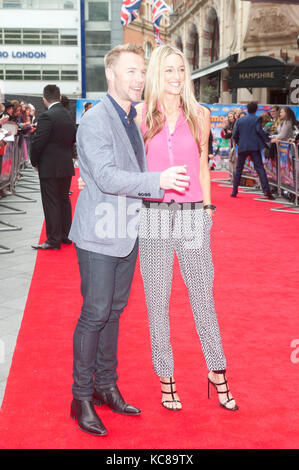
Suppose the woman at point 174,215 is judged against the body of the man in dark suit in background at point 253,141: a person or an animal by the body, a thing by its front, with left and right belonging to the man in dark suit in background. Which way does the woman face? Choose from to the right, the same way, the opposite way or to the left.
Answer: the opposite way

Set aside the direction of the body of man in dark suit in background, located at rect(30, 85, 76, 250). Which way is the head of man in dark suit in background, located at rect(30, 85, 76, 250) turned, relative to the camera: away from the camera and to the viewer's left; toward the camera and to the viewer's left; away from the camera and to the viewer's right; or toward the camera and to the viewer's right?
away from the camera and to the viewer's left

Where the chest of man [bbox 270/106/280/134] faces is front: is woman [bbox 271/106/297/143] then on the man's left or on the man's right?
on the man's left

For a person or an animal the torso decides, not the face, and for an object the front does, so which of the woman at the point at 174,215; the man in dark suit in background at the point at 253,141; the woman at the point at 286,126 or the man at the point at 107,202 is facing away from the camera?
the man in dark suit in background

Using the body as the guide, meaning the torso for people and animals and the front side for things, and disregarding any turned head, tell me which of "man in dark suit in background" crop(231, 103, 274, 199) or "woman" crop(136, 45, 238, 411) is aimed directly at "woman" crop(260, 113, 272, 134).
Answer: the man in dark suit in background

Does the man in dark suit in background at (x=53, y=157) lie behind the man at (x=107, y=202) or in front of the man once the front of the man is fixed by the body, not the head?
behind

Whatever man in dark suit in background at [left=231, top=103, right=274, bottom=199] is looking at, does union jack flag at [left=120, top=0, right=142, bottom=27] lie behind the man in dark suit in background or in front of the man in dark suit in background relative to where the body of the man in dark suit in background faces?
in front

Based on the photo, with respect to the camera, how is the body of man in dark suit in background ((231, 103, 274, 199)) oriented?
away from the camera

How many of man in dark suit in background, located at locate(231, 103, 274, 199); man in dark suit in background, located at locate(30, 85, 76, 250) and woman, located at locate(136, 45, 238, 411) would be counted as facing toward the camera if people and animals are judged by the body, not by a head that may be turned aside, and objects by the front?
1

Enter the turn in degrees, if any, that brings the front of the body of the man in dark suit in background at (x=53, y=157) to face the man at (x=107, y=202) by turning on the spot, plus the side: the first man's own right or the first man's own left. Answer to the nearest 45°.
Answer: approximately 135° to the first man's own left
